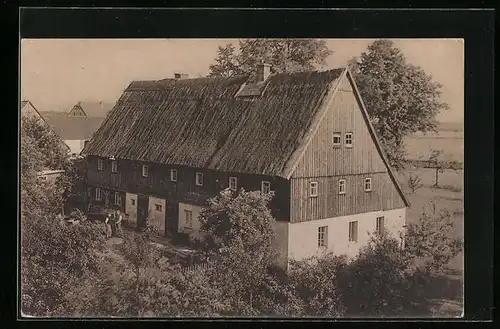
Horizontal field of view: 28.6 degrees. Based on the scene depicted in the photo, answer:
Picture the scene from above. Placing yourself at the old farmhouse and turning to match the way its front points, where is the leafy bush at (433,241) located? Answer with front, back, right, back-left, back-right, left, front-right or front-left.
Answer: back-left

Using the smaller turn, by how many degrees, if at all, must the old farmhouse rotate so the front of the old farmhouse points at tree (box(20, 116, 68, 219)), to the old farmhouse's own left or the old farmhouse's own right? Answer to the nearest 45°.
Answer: approximately 45° to the old farmhouse's own right

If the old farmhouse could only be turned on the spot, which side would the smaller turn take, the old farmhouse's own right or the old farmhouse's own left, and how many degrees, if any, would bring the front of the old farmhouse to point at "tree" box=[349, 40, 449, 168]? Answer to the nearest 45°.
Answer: approximately 135° to the old farmhouse's own left

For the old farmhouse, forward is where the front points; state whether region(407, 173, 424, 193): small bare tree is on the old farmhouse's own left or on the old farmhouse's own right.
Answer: on the old farmhouse's own left

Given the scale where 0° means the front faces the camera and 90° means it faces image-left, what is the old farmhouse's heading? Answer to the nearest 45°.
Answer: approximately 45°
